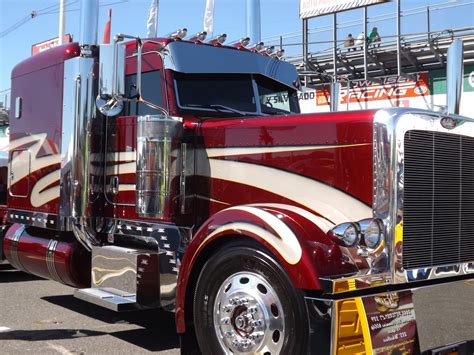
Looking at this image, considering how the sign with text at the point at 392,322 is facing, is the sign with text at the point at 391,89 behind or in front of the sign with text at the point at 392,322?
behind

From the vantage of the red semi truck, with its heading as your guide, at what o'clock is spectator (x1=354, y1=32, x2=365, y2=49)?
The spectator is roughly at 8 o'clock from the red semi truck.

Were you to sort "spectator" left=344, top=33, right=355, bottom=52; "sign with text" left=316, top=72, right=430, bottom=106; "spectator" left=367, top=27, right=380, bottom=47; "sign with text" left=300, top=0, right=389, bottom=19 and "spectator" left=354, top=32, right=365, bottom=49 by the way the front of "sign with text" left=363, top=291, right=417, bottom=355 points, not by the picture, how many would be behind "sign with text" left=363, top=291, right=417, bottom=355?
5

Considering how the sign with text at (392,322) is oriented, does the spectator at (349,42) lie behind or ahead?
behind

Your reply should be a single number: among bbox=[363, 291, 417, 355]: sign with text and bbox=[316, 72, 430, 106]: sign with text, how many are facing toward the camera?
2

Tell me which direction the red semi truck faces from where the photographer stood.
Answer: facing the viewer and to the right of the viewer

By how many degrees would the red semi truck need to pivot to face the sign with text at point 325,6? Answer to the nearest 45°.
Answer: approximately 135° to its left

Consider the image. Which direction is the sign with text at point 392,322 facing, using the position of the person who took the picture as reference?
facing the viewer

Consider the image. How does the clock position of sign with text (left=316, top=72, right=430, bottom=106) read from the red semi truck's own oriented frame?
The sign with text is roughly at 8 o'clock from the red semi truck.

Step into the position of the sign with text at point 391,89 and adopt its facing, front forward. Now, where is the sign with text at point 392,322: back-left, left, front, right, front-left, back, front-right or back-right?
front

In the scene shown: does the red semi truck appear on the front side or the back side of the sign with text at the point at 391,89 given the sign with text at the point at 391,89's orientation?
on the front side

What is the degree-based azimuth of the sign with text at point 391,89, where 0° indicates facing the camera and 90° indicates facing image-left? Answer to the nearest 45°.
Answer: approximately 0°

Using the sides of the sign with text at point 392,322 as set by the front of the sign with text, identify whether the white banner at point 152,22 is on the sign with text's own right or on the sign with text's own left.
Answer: on the sign with text's own right

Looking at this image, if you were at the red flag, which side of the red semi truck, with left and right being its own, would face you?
back

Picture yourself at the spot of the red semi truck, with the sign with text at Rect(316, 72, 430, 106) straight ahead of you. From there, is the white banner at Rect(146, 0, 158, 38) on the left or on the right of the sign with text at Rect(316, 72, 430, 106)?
left
